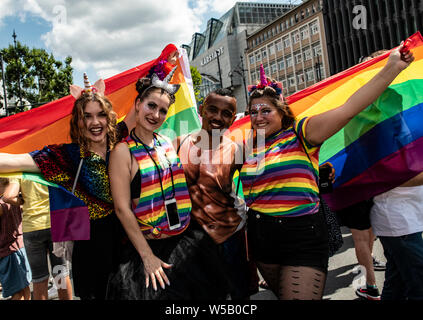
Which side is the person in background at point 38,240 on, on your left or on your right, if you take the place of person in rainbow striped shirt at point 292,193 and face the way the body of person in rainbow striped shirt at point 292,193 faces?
on your right

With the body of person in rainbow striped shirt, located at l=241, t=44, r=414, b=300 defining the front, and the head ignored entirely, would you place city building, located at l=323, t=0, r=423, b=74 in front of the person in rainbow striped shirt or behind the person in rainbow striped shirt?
behind

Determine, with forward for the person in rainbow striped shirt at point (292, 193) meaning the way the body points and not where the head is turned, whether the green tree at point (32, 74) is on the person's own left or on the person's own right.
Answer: on the person's own right

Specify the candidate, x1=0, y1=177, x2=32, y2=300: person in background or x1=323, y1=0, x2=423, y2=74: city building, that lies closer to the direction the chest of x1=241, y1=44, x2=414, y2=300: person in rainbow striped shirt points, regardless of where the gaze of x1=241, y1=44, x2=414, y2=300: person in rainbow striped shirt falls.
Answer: the person in background

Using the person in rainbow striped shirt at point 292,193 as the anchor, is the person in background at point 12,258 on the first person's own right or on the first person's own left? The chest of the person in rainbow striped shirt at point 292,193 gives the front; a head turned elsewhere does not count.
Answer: on the first person's own right
